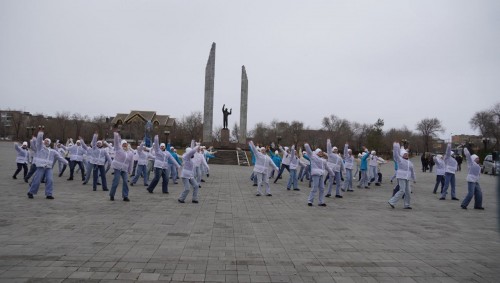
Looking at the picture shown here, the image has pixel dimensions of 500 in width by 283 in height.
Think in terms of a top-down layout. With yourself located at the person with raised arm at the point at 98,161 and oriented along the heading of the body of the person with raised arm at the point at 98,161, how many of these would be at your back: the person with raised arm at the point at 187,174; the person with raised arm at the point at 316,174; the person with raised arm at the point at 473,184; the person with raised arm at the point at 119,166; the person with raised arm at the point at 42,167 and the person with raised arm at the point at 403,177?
0

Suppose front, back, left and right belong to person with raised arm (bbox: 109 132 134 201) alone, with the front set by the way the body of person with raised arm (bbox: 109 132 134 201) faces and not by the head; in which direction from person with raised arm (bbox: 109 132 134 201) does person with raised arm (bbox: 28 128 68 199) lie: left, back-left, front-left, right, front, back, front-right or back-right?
right

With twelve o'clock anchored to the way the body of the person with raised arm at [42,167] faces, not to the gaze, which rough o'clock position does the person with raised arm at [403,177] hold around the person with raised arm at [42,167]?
the person with raised arm at [403,177] is roughly at 10 o'clock from the person with raised arm at [42,167].

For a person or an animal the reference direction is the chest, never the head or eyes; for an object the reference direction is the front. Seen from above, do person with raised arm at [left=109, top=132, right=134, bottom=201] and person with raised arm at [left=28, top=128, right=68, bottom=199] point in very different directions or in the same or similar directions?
same or similar directions

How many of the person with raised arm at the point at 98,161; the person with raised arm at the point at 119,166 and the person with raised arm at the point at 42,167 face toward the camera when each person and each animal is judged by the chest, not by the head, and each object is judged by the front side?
3

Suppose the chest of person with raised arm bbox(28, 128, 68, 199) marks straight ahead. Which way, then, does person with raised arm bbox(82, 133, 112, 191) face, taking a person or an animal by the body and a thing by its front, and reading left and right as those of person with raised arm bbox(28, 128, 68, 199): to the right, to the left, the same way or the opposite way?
the same way

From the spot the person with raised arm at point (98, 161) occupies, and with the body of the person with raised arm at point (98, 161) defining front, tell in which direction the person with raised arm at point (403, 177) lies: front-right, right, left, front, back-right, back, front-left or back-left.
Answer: front-left

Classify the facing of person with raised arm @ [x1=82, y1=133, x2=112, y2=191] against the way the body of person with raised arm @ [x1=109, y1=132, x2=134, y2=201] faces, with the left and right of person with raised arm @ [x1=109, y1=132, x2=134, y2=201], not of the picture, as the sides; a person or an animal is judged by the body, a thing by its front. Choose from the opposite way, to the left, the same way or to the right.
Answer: the same way

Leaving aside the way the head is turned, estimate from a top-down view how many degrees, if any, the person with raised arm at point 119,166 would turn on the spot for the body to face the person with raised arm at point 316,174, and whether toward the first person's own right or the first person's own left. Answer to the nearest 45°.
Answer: approximately 90° to the first person's own left

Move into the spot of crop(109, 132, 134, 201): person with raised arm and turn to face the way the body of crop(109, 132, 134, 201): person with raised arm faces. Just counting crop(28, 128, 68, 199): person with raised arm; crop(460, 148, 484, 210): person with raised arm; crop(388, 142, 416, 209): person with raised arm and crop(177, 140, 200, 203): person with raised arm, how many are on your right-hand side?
1

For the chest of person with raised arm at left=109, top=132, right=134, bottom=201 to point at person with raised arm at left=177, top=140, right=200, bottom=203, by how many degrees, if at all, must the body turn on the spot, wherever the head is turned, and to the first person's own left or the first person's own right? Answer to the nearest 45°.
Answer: approximately 45° to the first person's own left

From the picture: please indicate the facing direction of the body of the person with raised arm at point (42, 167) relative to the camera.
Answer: toward the camera

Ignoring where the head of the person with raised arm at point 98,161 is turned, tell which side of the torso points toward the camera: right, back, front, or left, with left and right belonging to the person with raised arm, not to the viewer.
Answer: front

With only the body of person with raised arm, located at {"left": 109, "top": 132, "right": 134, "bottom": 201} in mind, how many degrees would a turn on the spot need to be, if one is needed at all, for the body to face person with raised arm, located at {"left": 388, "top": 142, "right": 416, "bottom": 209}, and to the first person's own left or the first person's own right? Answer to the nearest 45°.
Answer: approximately 90° to the first person's own left

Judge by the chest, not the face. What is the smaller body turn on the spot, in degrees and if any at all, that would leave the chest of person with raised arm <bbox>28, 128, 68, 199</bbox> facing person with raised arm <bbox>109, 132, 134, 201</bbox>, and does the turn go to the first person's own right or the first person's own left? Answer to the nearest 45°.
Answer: approximately 90° to the first person's own left

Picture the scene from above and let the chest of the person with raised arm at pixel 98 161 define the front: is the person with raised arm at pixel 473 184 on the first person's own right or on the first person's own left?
on the first person's own left

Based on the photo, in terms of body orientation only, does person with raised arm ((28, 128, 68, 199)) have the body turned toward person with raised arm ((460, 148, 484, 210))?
no

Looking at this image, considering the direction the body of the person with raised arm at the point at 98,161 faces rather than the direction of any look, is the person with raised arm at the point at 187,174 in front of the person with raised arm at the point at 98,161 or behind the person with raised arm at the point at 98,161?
in front

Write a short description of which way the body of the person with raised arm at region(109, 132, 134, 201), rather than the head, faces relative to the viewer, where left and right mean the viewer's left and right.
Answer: facing the viewer

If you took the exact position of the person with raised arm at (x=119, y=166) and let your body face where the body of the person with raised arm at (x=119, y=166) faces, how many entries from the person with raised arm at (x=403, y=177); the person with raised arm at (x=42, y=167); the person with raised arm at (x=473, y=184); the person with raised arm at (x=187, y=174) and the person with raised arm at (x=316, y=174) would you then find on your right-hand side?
1
